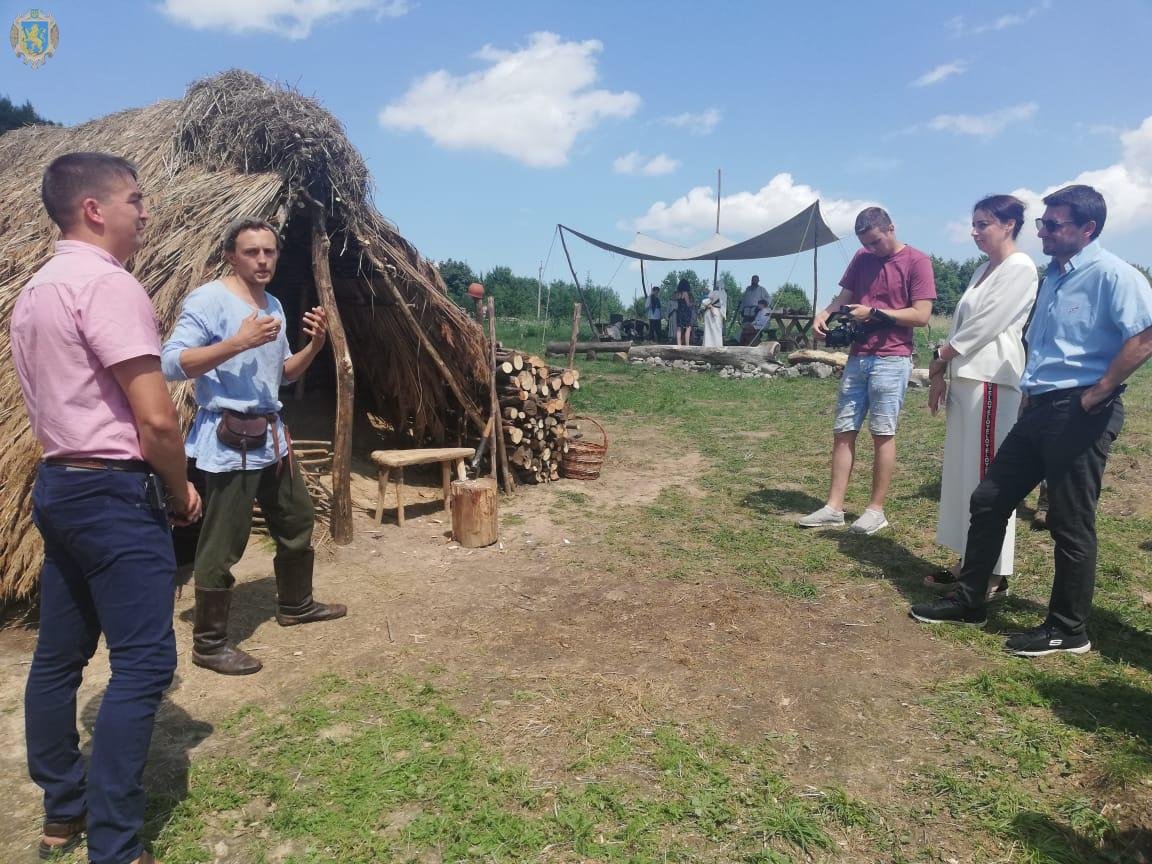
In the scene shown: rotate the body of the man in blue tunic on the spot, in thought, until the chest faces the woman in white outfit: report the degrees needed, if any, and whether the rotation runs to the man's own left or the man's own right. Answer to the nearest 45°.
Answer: approximately 45° to the man's own left

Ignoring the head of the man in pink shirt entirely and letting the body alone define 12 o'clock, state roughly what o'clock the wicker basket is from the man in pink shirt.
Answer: The wicker basket is roughly at 12 o'clock from the man in pink shirt.

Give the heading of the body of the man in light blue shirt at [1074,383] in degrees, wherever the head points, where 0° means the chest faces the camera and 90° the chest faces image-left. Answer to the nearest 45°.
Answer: approximately 45°

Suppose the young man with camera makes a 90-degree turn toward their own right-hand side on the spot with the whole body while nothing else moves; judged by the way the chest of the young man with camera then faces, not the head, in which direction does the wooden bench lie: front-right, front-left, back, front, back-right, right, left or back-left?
front-left

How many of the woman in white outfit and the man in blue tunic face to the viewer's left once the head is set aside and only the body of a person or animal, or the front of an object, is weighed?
1

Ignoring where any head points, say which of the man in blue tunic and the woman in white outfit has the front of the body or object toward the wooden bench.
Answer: the woman in white outfit

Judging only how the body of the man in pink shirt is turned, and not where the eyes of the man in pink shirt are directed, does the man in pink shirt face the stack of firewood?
yes

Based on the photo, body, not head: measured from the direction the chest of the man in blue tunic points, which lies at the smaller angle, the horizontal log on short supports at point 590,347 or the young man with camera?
the young man with camera

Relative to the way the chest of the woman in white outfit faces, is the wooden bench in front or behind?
in front

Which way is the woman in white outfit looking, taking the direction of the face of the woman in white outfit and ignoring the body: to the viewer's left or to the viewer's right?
to the viewer's left

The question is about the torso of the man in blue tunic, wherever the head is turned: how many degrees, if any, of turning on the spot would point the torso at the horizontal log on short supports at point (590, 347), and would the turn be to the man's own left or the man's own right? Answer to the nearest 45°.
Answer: approximately 90° to the man's own left

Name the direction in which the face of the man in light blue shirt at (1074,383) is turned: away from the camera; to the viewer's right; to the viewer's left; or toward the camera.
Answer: to the viewer's left

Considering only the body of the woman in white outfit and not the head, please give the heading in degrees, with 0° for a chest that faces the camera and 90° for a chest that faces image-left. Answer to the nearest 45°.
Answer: approximately 90°
